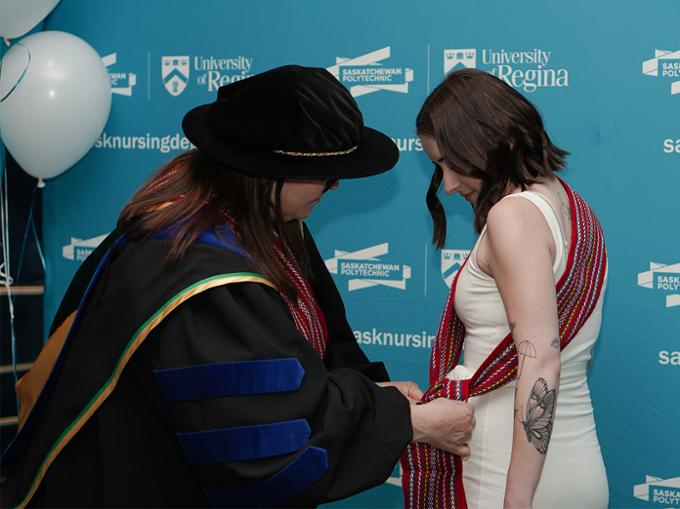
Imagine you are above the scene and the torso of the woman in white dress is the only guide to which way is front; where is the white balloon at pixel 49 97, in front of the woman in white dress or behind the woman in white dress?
in front

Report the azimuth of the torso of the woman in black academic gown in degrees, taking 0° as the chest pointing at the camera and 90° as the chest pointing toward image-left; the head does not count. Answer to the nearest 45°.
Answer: approximately 270°

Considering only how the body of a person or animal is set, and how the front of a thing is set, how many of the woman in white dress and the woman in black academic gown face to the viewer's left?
1

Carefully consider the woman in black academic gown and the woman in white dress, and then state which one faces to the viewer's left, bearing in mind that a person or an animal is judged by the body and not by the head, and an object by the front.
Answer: the woman in white dress

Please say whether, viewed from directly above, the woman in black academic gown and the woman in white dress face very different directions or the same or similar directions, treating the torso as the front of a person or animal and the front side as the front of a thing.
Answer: very different directions

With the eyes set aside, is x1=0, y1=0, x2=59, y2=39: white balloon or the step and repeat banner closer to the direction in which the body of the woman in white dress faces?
the white balloon

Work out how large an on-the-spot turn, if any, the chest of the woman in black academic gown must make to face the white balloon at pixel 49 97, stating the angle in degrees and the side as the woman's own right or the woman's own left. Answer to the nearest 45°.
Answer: approximately 90° to the woman's own left

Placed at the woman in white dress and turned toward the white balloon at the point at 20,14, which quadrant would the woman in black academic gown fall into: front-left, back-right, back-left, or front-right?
front-left

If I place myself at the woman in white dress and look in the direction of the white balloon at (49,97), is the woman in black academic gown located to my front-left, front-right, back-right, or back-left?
front-left

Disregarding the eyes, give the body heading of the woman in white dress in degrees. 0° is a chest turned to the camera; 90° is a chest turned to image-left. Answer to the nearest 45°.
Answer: approximately 90°

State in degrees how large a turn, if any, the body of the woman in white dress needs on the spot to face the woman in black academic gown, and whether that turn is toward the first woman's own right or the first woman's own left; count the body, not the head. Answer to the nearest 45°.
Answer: approximately 45° to the first woman's own left

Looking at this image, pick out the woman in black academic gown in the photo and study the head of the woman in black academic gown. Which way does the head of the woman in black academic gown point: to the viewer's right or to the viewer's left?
to the viewer's right

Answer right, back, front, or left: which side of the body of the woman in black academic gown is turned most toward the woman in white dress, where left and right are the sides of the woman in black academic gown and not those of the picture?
front

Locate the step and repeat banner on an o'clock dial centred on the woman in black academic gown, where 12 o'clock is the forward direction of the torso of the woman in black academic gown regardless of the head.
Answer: The step and repeat banner is roughly at 10 o'clock from the woman in black academic gown.
